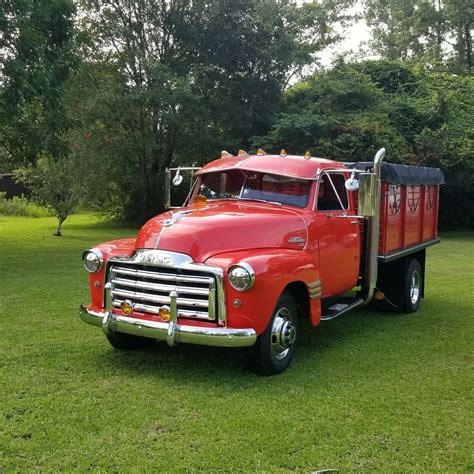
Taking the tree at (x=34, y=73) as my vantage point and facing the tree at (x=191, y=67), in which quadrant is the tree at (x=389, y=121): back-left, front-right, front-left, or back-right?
front-right

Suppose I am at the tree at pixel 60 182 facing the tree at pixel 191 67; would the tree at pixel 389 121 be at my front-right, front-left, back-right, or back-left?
front-right

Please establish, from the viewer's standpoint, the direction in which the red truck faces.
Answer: facing the viewer and to the left of the viewer

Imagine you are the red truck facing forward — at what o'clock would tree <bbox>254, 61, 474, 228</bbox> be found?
The tree is roughly at 5 o'clock from the red truck.

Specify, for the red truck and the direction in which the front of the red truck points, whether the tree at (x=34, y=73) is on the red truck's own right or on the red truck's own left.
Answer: on the red truck's own right

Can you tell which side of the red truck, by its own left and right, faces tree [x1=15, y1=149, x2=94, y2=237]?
right

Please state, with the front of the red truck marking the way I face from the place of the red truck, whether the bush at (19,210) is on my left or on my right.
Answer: on my right

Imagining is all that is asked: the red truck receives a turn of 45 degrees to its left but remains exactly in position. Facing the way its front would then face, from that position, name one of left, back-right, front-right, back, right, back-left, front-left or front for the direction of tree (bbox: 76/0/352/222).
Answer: back
